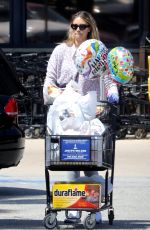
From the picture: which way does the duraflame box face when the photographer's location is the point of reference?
facing the viewer

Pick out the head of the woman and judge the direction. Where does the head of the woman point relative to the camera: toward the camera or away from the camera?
toward the camera

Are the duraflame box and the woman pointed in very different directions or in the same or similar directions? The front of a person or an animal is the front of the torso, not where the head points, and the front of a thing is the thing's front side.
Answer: same or similar directions

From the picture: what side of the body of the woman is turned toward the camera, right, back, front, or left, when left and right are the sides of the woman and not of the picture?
front

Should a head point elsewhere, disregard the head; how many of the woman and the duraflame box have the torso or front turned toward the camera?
2
